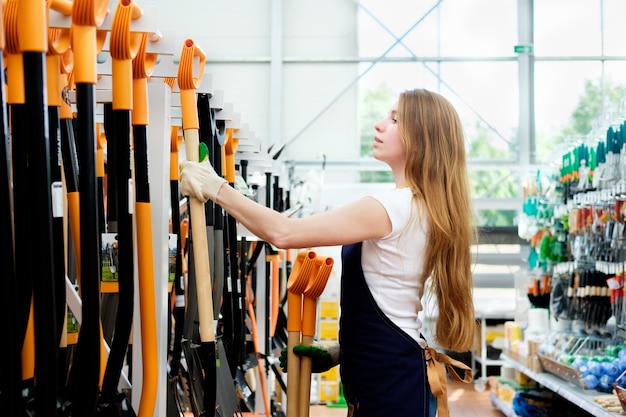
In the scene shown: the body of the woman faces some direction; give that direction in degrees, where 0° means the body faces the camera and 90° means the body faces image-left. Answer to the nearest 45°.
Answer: approximately 90°

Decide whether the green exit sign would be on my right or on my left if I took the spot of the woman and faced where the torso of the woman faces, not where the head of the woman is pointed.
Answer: on my right

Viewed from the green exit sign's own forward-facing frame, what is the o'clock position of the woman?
The woman is roughly at 12 o'clock from the green exit sign.

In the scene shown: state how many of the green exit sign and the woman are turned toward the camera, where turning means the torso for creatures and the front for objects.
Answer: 1

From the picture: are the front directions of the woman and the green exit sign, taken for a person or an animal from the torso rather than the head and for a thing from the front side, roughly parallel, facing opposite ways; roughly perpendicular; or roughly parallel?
roughly perpendicular

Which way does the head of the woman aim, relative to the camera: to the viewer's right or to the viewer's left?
to the viewer's left

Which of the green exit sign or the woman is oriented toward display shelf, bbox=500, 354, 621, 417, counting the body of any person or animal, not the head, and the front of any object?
the green exit sign

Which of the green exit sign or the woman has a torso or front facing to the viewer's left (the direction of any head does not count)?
the woman

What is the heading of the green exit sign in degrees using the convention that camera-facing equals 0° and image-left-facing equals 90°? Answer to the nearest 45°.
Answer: approximately 0°

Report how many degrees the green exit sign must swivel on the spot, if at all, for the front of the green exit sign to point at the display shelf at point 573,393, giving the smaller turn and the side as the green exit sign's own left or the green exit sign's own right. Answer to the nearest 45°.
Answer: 0° — it already faces it
